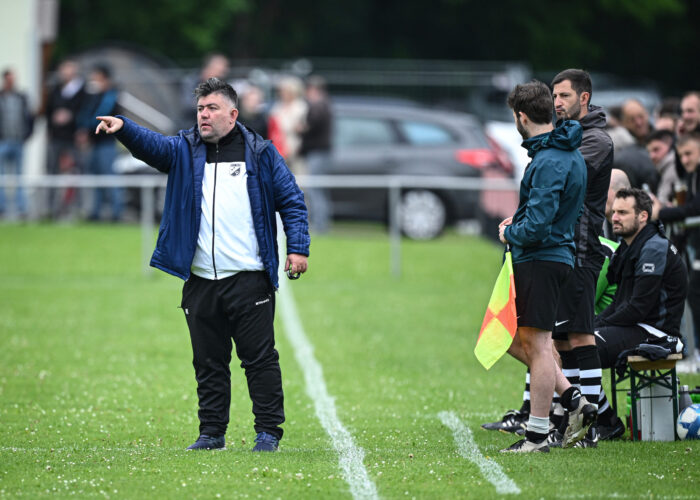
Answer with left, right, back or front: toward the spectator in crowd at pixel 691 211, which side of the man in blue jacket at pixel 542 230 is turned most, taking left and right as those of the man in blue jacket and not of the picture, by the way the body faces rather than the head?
right

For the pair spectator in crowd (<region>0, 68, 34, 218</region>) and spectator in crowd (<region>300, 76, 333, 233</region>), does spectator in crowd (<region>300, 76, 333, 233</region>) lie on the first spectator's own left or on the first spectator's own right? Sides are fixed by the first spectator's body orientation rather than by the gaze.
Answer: on the first spectator's own left

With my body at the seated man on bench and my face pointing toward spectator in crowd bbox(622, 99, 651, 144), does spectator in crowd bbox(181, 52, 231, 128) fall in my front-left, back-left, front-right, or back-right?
front-left

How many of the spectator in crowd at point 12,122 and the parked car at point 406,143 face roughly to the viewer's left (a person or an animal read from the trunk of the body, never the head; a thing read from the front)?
1

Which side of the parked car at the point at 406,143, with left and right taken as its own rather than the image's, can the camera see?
left

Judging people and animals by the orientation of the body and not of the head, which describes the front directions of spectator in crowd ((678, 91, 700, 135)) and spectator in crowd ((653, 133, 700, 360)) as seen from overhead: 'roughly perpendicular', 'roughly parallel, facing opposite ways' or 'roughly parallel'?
roughly parallel

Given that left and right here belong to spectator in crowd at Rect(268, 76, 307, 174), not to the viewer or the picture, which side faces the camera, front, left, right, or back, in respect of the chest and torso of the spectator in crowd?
front

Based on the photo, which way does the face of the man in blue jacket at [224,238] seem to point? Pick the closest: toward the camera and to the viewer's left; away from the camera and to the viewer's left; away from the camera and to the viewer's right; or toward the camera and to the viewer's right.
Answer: toward the camera and to the viewer's left

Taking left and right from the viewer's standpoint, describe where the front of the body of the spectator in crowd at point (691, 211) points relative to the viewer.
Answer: facing the viewer and to the left of the viewer

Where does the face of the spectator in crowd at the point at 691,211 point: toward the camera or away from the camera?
toward the camera

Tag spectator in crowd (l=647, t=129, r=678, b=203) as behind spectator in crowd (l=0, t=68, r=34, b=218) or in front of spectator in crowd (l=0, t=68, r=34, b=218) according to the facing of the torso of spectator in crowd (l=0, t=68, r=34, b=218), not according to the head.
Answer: in front

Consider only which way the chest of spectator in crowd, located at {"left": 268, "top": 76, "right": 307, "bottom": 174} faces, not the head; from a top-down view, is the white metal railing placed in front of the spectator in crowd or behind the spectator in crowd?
in front

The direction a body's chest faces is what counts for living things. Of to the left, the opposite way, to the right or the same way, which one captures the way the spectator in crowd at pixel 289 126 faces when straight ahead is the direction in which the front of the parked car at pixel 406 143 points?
to the left
